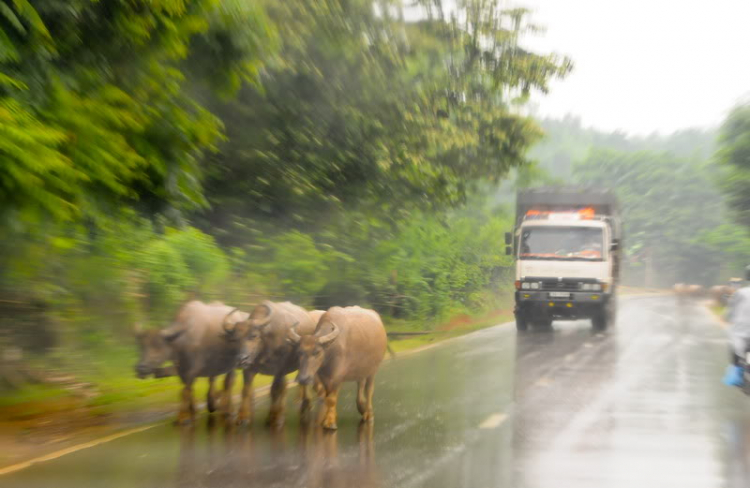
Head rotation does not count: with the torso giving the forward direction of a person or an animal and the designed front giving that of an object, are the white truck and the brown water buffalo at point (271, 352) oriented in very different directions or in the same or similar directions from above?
same or similar directions

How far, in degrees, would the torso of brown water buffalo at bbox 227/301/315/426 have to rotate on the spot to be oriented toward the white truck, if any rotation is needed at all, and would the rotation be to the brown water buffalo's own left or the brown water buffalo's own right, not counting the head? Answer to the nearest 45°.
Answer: approximately 180°

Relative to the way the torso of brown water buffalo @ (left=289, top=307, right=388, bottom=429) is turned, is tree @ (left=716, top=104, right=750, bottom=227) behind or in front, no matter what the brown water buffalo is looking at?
behind

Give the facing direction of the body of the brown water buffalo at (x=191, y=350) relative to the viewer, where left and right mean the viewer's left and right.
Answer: facing the viewer and to the left of the viewer

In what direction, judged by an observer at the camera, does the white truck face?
facing the viewer

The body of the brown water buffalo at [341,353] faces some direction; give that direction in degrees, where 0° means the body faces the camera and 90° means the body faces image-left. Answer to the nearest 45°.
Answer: approximately 45°

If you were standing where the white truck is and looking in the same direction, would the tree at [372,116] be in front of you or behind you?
in front

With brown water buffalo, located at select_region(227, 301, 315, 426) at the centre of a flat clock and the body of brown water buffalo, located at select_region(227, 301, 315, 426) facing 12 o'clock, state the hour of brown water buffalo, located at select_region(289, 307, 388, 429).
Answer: brown water buffalo, located at select_region(289, 307, 388, 429) is roughly at 8 o'clock from brown water buffalo, located at select_region(227, 301, 315, 426).

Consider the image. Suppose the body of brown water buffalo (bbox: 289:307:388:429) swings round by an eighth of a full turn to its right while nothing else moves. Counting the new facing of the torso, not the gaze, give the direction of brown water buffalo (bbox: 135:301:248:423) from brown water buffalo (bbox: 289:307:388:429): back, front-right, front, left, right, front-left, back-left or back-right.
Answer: front

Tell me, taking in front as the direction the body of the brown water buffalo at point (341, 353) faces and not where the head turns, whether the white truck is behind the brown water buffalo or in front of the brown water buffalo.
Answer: behind
